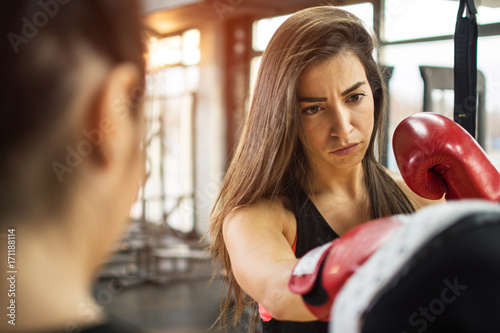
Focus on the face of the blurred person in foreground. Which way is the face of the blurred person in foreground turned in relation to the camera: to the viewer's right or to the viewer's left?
to the viewer's right

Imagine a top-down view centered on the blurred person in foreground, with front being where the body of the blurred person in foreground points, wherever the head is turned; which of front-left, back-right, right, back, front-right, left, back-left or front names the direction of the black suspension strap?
front

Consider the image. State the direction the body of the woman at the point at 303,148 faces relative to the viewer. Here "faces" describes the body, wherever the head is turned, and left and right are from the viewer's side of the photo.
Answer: facing the viewer and to the right of the viewer

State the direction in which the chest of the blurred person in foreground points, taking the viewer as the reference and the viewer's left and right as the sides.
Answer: facing away from the viewer and to the right of the viewer

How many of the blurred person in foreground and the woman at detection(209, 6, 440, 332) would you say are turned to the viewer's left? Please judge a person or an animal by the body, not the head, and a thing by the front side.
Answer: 0

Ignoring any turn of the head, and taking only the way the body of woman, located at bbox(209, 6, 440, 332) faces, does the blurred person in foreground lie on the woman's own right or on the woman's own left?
on the woman's own right

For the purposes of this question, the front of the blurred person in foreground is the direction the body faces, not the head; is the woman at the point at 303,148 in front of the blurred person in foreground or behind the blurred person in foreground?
in front
